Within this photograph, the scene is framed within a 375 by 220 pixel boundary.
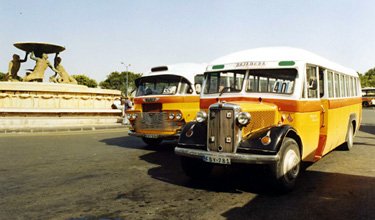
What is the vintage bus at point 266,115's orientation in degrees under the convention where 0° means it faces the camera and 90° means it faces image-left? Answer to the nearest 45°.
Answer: approximately 45°

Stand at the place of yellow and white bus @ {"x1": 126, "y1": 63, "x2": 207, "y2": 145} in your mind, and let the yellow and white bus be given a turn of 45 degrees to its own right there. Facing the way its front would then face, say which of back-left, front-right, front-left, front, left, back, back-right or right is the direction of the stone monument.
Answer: front-right

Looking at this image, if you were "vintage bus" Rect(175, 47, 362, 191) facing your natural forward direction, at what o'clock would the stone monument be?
The stone monument is roughly at 3 o'clock from the vintage bus.

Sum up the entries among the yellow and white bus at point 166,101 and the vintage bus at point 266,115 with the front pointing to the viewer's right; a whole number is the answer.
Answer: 0

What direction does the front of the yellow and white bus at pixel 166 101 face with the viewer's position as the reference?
facing the viewer and to the left of the viewer

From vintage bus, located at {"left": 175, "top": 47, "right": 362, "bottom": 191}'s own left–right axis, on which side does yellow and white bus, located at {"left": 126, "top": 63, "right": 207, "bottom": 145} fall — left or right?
on its right

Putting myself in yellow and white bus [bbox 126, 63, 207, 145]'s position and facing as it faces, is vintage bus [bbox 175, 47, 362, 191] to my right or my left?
on my left
